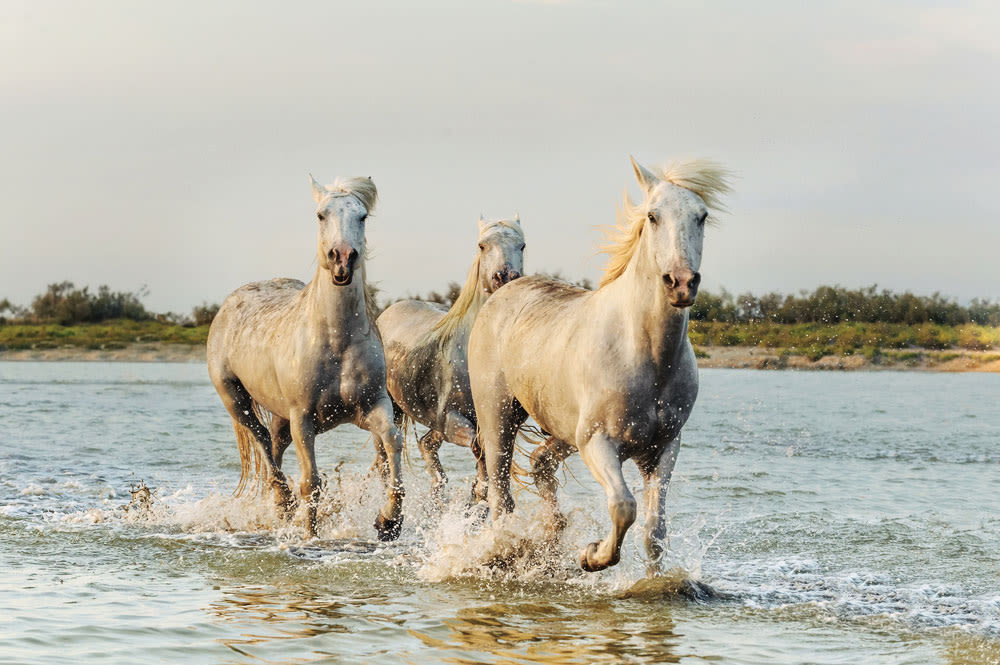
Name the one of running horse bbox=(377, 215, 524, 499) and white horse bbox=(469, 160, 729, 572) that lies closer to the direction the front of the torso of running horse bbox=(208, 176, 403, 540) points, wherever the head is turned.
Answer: the white horse

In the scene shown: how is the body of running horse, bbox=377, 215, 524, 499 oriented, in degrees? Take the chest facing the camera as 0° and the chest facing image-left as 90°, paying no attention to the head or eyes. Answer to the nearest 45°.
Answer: approximately 315°

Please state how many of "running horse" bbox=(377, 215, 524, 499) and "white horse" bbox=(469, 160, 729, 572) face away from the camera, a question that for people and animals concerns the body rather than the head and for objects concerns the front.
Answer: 0

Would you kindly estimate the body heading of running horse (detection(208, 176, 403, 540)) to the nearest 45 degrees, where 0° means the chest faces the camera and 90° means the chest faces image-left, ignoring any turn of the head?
approximately 315°

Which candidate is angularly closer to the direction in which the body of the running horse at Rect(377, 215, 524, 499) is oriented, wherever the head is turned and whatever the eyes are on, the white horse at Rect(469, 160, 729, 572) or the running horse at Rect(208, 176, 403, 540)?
the white horse

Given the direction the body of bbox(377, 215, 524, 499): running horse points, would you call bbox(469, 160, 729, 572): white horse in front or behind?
in front

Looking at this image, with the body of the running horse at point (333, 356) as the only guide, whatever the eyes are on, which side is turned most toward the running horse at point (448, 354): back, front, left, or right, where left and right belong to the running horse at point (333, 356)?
left
